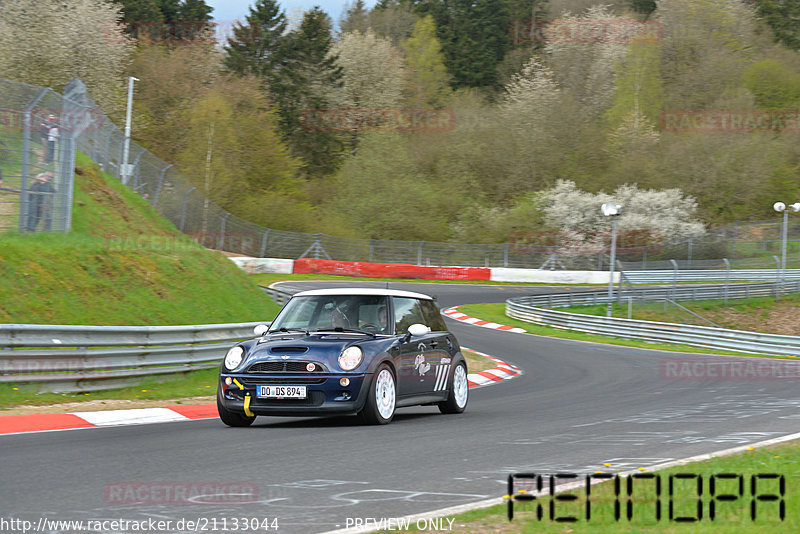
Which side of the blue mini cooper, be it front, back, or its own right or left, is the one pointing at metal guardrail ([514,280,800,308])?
back

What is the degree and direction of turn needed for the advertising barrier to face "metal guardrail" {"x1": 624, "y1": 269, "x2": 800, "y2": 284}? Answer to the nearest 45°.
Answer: approximately 90° to its left

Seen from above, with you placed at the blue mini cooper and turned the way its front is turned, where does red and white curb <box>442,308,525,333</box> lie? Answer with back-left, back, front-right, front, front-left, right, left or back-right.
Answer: back-right

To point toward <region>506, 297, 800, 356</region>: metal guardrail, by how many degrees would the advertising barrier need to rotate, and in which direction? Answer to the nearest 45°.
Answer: approximately 45° to its left

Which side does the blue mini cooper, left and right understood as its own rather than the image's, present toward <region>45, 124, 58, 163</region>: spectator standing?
right

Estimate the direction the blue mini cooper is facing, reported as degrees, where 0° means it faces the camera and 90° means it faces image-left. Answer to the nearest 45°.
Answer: approximately 45°

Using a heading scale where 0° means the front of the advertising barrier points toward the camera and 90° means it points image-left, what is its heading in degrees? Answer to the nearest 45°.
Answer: approximately 0°

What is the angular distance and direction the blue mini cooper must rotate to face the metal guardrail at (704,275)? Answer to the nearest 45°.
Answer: approximately 180°

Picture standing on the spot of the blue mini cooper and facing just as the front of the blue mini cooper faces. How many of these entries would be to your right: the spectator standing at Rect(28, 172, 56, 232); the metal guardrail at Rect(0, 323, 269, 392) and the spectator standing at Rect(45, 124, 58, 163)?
3
